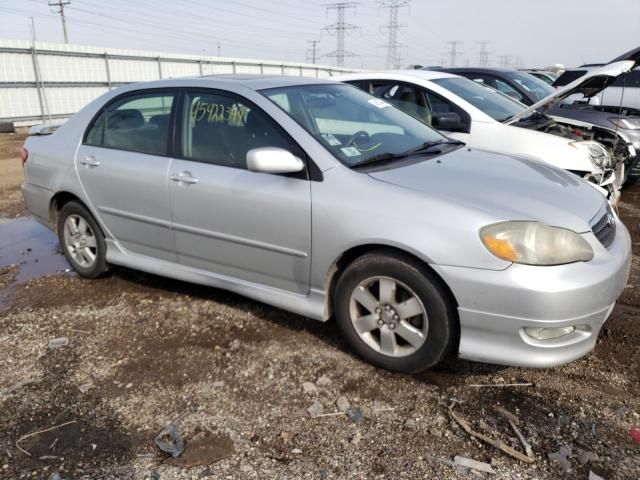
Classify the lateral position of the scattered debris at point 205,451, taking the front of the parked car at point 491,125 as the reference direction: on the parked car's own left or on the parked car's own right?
on the parked car's own right

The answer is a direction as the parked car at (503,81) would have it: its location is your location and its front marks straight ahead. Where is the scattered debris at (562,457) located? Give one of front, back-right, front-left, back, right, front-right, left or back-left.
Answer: front-right

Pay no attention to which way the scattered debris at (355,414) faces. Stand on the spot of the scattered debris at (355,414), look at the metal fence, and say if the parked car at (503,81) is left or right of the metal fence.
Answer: right

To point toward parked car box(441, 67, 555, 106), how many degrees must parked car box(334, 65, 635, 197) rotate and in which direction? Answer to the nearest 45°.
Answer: approximately 135° to its left

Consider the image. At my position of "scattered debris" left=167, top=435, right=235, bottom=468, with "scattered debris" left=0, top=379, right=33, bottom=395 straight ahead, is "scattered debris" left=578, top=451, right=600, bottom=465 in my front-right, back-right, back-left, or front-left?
back-right

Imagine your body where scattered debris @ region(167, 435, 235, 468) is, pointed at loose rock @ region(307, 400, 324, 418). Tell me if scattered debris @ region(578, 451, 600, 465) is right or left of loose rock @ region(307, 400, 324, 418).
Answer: right

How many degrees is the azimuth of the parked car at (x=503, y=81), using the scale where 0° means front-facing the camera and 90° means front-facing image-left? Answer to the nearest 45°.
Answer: approximately 315°

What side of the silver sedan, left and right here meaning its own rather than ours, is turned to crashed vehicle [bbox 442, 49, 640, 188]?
left
